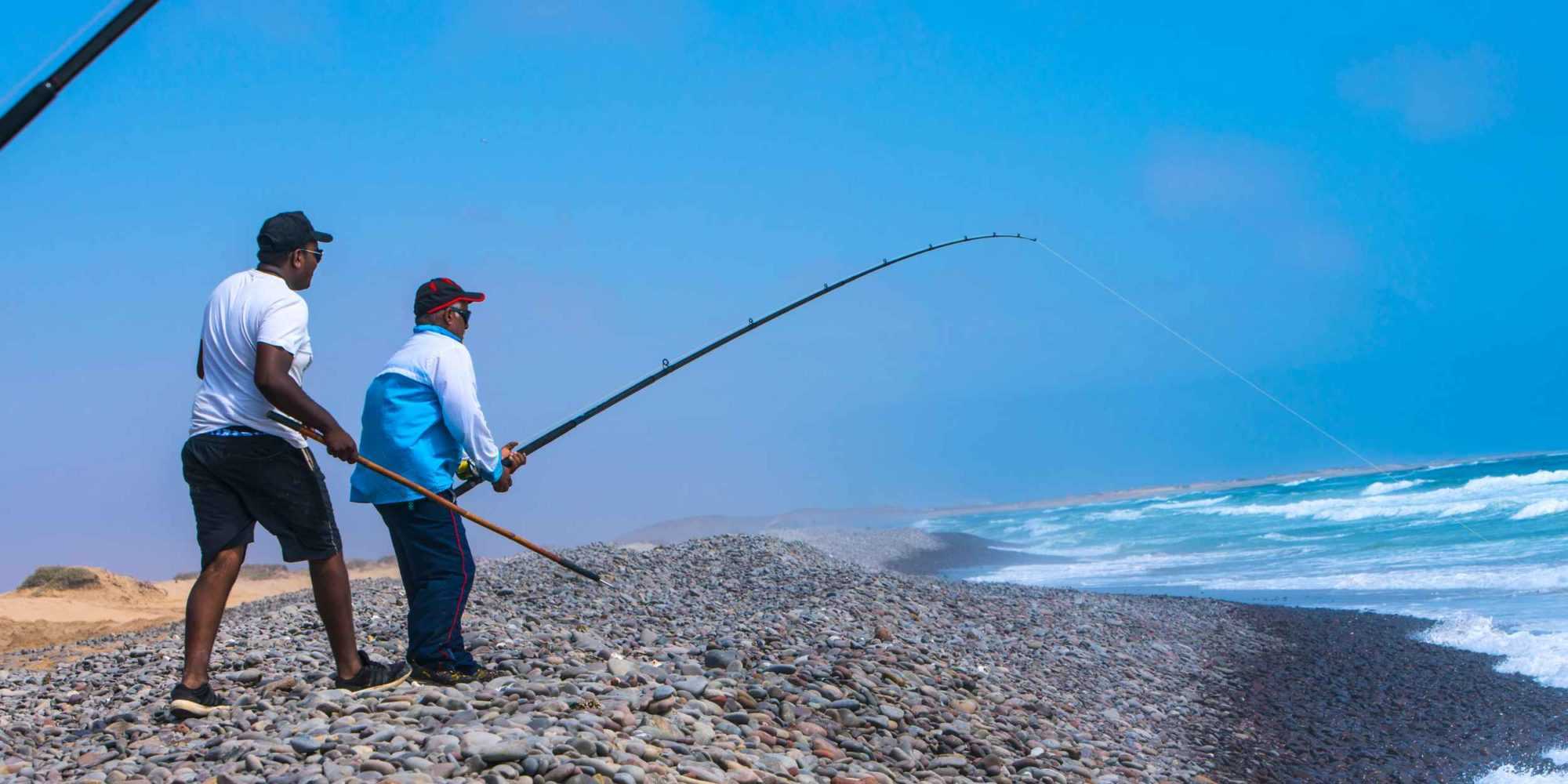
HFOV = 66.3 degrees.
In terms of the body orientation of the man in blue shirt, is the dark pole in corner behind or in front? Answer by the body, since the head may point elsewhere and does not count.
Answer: behind

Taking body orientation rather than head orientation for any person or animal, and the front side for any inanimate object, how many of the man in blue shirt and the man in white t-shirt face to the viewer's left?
0

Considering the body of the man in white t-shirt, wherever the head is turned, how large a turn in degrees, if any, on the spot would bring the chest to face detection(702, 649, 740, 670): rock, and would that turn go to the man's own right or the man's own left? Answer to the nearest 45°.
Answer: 0° — they already face it

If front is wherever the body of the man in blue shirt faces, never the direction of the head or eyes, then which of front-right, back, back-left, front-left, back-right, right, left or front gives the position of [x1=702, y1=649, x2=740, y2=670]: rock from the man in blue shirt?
front

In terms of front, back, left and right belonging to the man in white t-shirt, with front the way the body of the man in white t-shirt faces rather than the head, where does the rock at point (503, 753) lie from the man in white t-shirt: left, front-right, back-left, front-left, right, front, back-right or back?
right

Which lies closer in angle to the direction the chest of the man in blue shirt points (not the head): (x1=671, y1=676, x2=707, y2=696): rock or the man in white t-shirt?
the rock

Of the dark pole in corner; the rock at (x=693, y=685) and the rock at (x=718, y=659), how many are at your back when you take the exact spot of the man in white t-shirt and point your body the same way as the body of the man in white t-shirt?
1

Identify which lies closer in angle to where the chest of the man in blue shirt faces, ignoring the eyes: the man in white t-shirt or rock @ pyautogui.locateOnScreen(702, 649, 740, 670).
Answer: the rock

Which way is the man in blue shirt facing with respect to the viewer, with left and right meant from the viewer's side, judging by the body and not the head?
facing away from the viewer and to the right of the viewer

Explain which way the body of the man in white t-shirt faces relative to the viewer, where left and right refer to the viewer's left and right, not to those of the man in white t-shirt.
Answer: facing away from the viewer and to the right of the viewer

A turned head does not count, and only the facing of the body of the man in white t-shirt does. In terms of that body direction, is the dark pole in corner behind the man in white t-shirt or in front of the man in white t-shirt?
behind

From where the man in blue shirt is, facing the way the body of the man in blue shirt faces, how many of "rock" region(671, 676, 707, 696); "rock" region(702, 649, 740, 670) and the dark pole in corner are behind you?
1

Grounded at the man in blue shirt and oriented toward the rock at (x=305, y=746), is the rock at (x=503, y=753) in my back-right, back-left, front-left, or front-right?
front-left

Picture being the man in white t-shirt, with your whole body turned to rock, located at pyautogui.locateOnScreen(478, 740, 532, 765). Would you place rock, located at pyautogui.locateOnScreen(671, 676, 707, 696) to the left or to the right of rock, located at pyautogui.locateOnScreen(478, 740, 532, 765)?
left

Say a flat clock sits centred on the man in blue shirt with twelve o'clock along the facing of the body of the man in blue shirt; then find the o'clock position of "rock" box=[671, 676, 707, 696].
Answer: The rock is roughly at 1 o'clock from the man in blue shirt.

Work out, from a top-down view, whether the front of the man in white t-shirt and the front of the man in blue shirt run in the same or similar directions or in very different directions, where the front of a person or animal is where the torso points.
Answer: same or similar directions
